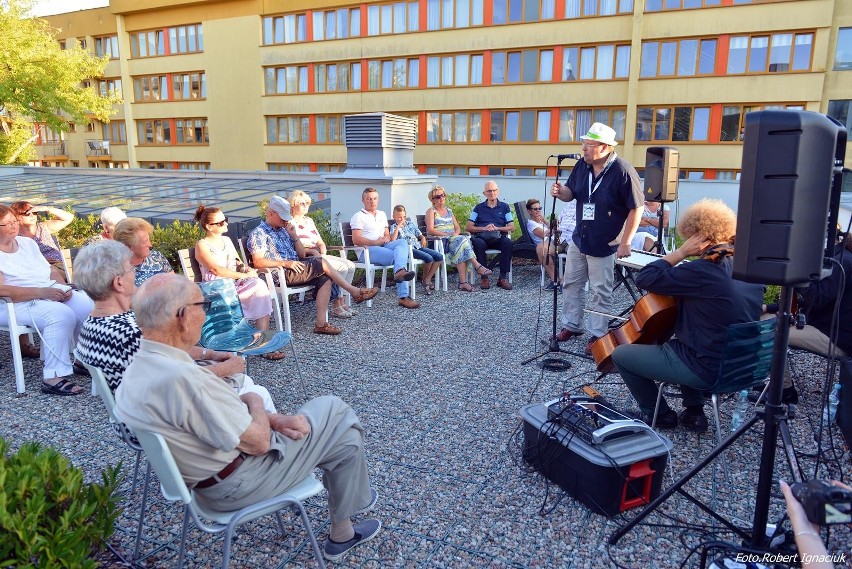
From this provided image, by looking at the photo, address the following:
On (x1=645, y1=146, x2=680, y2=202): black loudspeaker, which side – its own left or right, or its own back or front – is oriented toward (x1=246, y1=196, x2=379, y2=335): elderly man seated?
front

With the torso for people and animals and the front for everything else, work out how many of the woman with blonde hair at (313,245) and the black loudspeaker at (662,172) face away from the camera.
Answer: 0

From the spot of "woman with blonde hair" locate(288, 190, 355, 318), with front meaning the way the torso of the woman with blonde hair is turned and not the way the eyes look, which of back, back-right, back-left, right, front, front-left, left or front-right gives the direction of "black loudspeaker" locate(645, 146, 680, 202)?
front-left

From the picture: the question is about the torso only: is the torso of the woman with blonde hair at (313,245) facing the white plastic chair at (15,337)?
no

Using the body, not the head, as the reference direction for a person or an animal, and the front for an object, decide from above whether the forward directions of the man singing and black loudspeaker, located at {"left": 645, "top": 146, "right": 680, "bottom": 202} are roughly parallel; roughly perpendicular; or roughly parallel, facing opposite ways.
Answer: roughly parallel

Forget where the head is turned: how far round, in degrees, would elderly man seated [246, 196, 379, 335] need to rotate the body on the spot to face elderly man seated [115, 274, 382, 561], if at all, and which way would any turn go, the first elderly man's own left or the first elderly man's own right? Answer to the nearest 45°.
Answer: approximately 45° to the first elderly man's own right

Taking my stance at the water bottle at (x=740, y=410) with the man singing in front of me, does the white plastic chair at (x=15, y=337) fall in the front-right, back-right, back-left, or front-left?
front-left

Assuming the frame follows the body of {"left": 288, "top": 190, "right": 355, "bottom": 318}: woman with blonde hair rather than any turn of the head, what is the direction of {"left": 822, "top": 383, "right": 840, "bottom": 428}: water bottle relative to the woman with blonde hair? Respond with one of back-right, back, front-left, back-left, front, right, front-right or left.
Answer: front

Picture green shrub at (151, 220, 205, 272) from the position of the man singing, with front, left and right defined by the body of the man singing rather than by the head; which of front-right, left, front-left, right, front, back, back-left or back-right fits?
front-right

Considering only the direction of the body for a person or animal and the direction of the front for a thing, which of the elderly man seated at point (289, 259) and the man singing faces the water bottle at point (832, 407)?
the elderly man seated

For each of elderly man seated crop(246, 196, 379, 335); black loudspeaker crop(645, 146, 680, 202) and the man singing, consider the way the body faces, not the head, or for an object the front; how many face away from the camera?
0

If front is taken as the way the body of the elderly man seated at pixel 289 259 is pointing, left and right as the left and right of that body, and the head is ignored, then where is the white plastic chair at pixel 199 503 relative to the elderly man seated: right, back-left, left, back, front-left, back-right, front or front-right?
front-right

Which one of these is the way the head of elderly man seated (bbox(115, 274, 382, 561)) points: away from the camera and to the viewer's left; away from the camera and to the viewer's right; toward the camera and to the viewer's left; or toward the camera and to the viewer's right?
away from the camera and to the viewer's right

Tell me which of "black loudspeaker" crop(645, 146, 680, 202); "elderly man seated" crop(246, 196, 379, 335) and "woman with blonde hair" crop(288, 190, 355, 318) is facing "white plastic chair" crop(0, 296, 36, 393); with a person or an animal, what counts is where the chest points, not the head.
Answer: the black loudspeaker

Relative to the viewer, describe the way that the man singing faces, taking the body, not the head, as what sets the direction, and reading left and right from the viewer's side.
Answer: facing the viewer and to the left of the viewer

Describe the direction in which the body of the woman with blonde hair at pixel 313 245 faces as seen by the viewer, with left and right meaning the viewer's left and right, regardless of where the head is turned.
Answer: facing the viewer and to the right of the viewer

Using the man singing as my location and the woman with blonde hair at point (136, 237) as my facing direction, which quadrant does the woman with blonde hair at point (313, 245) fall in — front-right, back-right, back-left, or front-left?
front-right

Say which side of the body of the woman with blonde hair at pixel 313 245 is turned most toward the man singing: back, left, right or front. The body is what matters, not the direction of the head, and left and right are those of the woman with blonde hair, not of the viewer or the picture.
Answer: front
